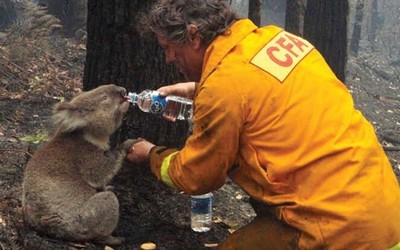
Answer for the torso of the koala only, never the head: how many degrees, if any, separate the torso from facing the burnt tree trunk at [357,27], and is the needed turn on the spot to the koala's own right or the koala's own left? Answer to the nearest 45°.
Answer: approximately 45° to the koala's own left

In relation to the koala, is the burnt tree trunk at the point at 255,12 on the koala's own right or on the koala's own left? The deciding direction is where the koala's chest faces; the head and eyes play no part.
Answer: on the koala's own left

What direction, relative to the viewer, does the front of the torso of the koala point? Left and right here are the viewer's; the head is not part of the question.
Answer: facing to the right of the viewer

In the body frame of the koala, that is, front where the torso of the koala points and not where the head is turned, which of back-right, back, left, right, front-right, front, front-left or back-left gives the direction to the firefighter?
front-right

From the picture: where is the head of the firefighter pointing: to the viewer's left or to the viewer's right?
to the viewer's left

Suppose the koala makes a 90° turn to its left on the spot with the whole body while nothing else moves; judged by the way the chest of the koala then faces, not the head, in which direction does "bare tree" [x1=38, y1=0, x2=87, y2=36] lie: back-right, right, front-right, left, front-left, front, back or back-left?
front

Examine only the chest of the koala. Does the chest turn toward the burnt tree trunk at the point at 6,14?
no

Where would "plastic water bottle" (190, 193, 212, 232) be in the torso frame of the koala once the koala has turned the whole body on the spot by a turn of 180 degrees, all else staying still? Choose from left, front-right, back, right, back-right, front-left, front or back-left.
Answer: back

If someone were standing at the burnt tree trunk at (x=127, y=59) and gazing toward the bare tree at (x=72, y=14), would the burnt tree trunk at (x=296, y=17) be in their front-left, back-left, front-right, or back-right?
front-right
